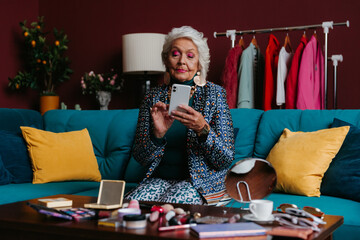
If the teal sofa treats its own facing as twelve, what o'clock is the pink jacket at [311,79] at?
The pink jacket is roughly at 8 o'clock from the teal sofa.

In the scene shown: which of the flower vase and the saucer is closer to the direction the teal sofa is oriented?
the saucer

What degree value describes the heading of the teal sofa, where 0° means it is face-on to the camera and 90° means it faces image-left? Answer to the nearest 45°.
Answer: approximately 0°

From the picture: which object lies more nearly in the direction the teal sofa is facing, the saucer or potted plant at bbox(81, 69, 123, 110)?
the saucer

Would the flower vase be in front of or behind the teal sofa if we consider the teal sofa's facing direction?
behind

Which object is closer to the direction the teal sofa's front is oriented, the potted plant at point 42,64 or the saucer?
the saucer

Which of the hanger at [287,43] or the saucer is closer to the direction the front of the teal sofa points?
the saucer

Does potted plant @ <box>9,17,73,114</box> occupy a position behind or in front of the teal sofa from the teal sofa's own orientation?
behind

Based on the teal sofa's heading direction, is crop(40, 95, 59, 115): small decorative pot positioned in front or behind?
behind
